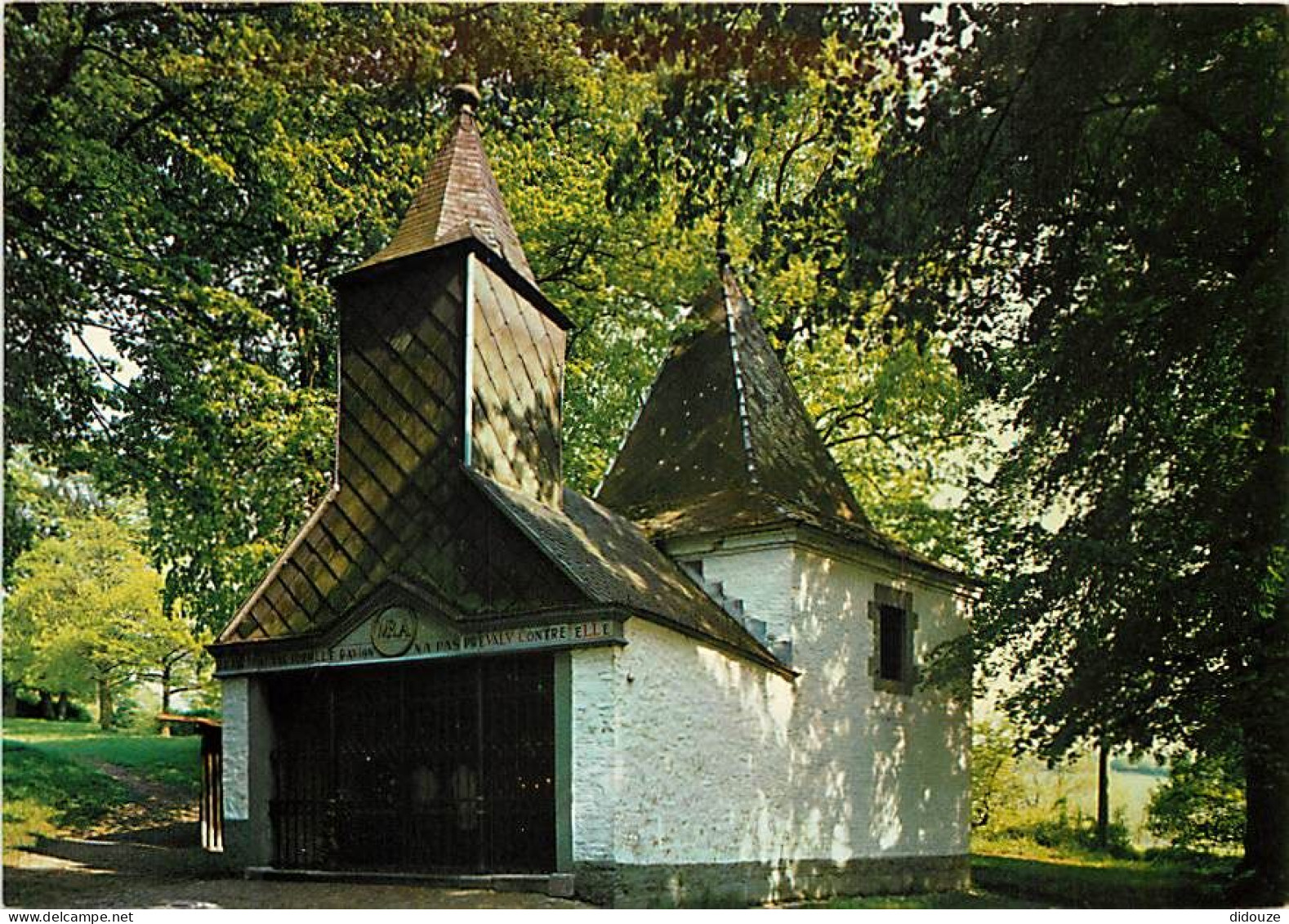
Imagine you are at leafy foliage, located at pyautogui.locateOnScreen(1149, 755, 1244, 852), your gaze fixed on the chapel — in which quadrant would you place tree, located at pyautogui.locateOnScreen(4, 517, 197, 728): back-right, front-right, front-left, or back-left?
front-right

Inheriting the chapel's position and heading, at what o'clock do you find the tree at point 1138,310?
The tree is roughly at 8 o'clock from the chapel.

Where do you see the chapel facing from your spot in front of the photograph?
facing the viewer and to the left of the viewer

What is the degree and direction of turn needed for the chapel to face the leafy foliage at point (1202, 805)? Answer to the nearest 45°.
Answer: approximately 135° to its left

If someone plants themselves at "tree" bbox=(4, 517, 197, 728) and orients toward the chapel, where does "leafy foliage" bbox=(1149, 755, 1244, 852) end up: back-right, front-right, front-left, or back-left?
front-left
